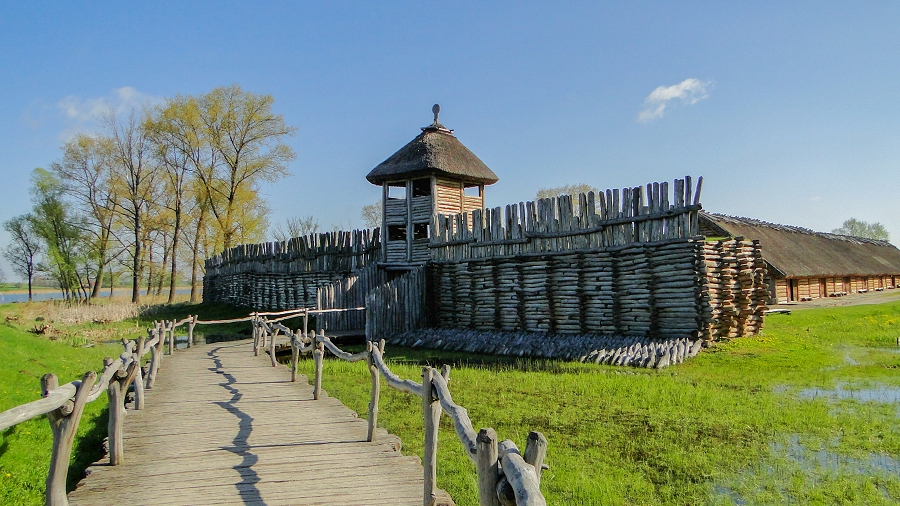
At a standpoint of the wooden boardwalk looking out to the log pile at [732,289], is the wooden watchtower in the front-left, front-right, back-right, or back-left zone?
front-left

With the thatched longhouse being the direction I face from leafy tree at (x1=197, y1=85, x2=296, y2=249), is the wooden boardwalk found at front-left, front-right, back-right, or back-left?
front-right

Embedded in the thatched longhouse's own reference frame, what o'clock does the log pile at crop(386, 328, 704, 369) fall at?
The log pile is roughly at 2 o'clock from the thatched longhouse.

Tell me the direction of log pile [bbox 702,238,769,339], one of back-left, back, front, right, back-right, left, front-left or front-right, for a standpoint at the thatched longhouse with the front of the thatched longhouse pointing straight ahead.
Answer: front-right

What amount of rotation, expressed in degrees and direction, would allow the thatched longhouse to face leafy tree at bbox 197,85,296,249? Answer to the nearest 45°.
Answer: approximately 135° to its right

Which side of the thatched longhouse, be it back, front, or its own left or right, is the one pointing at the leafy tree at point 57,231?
right

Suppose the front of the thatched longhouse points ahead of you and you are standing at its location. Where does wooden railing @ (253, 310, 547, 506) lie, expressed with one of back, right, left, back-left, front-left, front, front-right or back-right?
front-right

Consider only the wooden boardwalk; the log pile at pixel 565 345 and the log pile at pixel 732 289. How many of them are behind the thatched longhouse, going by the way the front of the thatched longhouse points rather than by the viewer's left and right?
0

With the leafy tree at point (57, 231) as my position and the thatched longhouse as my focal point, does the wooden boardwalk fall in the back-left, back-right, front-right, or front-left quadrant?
front-right

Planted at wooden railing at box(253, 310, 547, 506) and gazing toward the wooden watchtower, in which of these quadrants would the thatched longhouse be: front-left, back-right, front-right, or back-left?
front-right

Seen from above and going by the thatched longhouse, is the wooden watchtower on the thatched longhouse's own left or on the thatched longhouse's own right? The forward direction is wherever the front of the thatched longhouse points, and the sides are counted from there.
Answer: on the thatched longhouse's own right

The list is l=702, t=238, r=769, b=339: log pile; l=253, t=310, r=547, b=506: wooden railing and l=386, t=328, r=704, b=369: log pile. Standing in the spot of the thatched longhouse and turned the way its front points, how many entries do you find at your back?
0
